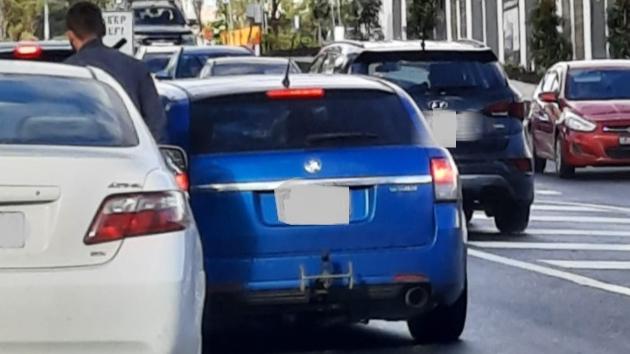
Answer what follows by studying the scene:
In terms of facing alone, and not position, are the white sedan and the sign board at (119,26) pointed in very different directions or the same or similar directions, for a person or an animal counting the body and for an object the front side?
very different directions

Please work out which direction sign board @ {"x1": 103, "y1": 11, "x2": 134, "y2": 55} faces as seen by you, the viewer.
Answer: facing the viewer

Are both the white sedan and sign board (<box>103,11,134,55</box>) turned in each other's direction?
yes

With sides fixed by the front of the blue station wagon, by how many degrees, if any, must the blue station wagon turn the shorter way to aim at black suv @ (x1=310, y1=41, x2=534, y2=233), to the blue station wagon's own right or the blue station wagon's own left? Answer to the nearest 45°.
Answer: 0° — it already faces it

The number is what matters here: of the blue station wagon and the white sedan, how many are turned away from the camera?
2

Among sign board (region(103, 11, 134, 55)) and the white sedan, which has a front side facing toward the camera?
the sign board

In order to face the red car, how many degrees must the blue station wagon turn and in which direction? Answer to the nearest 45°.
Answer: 0° — it already faces it

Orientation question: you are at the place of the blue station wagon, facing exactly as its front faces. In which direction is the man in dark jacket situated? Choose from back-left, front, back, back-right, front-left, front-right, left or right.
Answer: front-left

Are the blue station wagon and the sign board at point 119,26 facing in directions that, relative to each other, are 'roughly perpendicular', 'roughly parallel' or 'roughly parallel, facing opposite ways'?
roughly parallel, facing opposite ways

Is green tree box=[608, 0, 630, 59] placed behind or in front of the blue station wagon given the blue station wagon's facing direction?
in front

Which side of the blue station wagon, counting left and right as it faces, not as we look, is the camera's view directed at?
back

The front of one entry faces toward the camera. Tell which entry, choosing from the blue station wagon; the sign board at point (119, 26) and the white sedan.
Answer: the sign board

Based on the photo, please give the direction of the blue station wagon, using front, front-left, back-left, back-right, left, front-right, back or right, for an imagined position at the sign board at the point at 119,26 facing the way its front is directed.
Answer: front

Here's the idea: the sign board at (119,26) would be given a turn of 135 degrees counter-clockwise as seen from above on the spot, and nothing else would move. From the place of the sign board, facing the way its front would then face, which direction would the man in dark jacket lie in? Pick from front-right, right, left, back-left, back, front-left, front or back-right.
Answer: back-right

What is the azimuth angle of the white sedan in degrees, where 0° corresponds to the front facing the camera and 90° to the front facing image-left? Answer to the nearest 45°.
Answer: approximately 180°

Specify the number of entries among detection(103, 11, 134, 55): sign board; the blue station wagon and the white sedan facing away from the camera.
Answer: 2

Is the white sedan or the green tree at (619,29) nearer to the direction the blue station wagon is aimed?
the green tree

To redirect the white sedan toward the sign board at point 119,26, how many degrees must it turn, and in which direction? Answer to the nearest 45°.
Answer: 0° — it already faces it

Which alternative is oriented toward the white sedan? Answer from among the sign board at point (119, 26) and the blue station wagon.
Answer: the sign board
